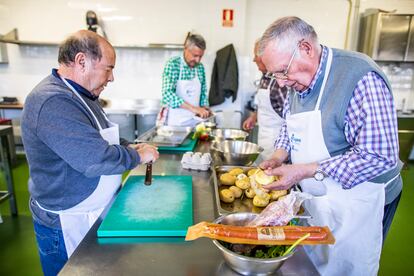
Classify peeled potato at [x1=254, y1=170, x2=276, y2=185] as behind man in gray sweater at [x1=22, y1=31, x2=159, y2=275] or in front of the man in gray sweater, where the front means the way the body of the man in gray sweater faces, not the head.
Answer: in front

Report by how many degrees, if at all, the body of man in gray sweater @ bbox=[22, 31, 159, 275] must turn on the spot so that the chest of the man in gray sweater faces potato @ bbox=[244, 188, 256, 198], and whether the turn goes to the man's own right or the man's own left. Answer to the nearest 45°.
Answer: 0° — they already face it

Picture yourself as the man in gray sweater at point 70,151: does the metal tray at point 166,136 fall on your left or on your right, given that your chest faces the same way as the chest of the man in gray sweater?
on your left

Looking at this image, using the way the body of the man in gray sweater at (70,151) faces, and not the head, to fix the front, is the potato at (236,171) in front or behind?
in front

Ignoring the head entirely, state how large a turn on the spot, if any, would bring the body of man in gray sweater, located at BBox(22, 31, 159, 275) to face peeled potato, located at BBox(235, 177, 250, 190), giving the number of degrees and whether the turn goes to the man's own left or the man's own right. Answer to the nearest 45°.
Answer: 0° — they already face it

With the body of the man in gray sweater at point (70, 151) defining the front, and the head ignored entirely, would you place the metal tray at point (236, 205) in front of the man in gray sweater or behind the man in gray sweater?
in front

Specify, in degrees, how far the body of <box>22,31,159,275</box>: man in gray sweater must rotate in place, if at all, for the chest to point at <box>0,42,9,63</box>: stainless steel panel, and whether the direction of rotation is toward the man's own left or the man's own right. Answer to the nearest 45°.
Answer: approximately 90° to the man's own left

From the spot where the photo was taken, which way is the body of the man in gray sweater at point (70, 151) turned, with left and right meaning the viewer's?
facing to the right of the viewer

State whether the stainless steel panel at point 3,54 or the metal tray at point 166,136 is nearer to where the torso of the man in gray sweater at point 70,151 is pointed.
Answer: the metal tray

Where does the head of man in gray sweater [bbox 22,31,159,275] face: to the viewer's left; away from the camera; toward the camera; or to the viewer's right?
to the viewer's right

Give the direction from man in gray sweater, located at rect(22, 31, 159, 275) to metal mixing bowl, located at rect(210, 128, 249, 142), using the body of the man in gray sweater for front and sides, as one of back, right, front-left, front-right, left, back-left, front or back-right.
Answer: front-left

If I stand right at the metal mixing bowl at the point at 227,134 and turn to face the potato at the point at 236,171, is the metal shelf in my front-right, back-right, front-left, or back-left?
back-right
